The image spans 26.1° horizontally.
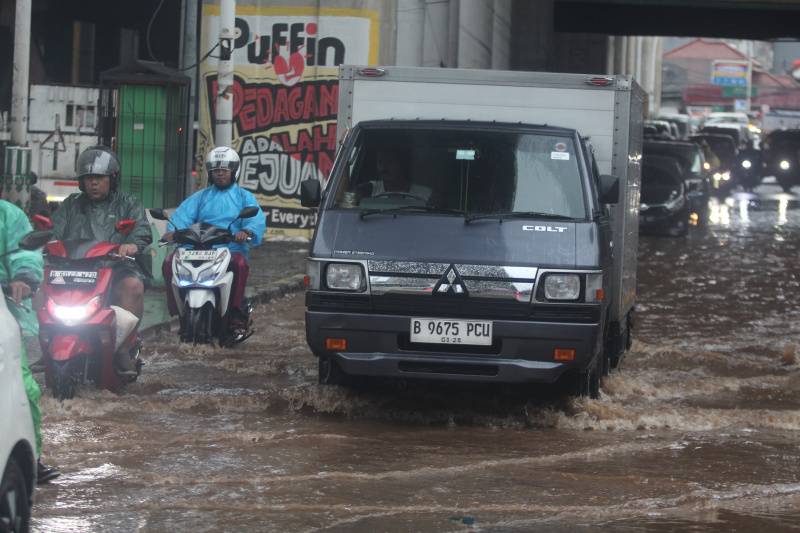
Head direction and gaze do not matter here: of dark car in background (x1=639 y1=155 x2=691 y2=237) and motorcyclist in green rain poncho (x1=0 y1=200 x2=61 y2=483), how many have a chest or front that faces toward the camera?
2

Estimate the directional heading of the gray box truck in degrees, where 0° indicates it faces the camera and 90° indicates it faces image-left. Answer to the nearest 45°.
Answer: approximately 0°

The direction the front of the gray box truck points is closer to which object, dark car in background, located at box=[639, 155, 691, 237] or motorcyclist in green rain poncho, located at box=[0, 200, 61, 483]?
the motorcyclist in green rain poncho

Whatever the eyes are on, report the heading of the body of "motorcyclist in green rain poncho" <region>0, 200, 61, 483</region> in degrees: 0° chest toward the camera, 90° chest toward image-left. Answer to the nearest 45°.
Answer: approximately 0°

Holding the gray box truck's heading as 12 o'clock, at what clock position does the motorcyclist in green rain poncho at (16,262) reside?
The motorcyclist in green rain poncho is roughly at 2 o'clock from the gray box truck.

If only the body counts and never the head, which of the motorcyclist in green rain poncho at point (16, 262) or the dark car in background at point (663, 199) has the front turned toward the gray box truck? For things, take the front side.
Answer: the dark car in background

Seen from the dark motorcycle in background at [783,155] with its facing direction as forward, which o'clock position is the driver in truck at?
The driver in truck is roughly at 12 o'clock from the dark motorcycle in background.

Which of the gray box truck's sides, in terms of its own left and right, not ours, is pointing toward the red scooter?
right
